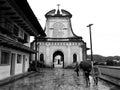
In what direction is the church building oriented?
toward the camera
